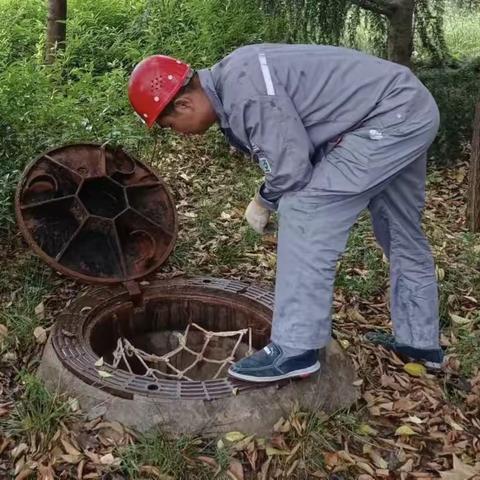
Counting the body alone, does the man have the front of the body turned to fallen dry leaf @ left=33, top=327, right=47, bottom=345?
yes

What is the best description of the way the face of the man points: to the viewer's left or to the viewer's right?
to the viewer's left

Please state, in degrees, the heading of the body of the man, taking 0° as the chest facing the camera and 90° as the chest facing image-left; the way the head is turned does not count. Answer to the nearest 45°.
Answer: approximately 90°

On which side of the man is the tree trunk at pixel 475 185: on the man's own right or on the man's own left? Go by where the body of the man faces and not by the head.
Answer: on the man's own right

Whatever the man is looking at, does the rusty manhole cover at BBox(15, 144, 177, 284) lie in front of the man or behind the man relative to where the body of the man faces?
in front

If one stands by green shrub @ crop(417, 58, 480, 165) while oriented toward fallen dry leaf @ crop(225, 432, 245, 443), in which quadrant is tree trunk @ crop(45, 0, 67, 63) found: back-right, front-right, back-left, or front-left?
front-right

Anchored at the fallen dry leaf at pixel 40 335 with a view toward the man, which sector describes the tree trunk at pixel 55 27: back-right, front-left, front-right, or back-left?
back-left

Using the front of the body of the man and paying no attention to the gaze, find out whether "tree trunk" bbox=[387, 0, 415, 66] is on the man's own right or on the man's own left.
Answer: on the man's own right
